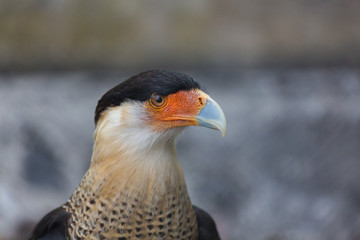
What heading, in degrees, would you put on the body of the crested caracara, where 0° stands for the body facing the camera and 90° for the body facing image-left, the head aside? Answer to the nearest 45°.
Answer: approximately 315°
